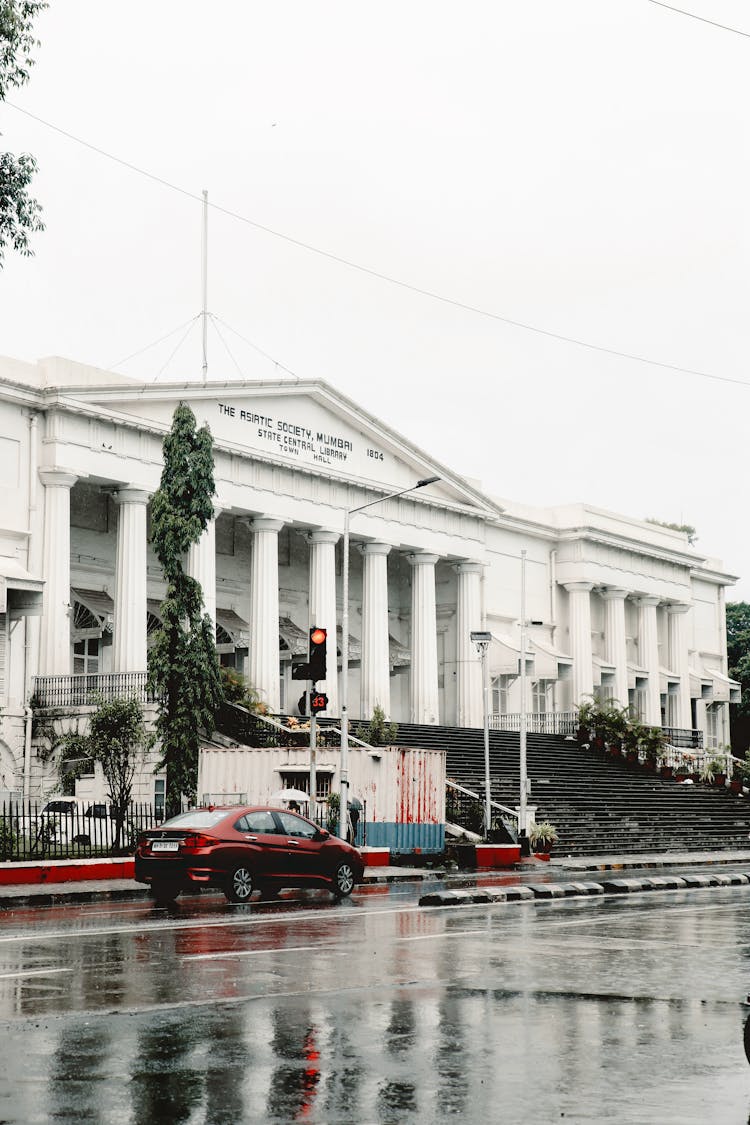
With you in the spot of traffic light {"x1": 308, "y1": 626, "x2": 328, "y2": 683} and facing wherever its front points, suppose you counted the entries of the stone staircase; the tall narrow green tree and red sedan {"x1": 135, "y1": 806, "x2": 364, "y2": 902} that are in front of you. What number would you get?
1

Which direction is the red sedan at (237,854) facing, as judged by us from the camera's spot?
facing away from the viewer and to the right of the viewer

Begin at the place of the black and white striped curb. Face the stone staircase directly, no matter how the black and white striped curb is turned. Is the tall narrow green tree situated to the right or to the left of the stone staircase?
left

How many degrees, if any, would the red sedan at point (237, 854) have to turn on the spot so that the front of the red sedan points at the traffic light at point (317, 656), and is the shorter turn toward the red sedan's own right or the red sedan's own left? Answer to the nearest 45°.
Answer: approximately 45° to the red sedan's own left

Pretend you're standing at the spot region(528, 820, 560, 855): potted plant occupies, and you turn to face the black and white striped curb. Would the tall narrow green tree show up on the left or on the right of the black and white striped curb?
right

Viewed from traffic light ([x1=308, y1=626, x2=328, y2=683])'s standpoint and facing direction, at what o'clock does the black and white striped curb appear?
The black and white striped curb is roughly at 10 o'clock from the traffic light.

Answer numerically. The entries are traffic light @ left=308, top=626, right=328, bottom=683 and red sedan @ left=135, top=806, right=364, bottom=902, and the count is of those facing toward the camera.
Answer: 1

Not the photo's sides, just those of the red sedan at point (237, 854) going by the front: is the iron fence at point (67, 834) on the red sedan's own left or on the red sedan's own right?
on the red sedan's own left

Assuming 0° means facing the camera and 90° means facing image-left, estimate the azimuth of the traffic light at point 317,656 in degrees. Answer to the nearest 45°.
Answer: approximately 0°
